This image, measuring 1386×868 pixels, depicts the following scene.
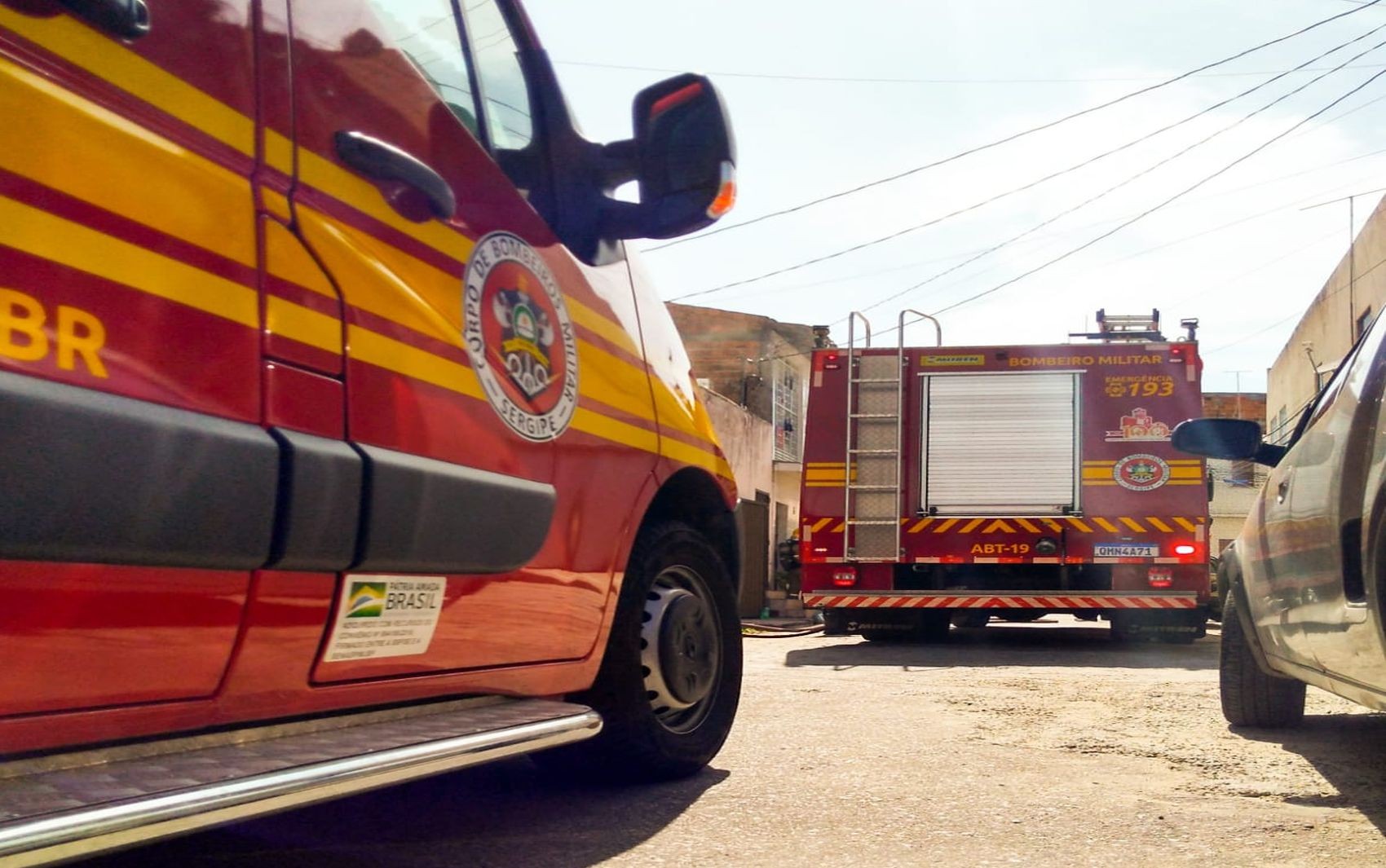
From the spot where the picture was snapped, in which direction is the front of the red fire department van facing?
facing away from the viewer and to the right of the viewer

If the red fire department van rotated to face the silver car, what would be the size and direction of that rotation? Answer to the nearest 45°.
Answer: approximately 45° to its right

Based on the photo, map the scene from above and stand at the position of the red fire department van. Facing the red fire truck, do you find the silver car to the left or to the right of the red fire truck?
right

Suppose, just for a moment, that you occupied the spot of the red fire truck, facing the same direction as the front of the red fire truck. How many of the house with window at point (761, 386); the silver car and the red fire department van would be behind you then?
2

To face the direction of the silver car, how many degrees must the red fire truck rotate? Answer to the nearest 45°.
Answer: approximately 180°

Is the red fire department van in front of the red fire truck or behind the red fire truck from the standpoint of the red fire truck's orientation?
behind

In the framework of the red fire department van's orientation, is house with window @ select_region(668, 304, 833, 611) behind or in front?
in front

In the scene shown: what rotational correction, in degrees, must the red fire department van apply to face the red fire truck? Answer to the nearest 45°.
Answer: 0° — it already faces it

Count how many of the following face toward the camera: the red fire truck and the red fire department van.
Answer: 0

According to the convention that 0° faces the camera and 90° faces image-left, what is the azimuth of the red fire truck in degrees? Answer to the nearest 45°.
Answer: approximately 180°
